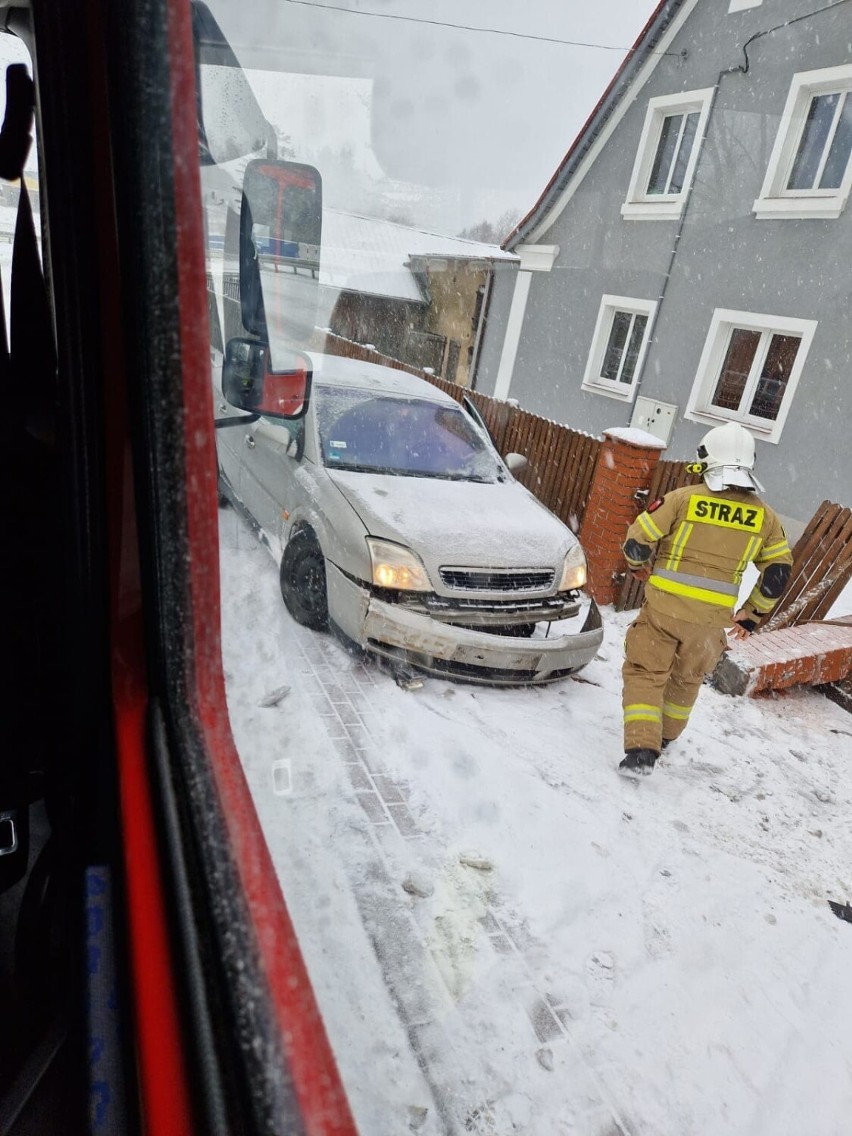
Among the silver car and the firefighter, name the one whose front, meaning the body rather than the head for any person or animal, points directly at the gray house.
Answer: the firefighter

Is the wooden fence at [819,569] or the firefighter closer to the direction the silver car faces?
the firefighter

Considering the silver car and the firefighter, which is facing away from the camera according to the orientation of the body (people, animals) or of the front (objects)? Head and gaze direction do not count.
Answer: the firefighter

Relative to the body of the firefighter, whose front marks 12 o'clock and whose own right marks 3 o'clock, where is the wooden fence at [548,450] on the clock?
The wooden fence is roughly at 11 o'clock from the firefighter.

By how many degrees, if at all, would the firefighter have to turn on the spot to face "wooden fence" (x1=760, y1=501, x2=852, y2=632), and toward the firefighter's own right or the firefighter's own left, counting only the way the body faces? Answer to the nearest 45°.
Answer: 0° — they already face it

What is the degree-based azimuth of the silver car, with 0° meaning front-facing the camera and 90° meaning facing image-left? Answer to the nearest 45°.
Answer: approximately 315°

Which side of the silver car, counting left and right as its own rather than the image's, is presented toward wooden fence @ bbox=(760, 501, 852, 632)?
left

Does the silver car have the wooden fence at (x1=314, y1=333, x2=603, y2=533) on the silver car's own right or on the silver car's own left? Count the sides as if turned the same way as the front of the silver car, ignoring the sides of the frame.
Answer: on the silver car's own left

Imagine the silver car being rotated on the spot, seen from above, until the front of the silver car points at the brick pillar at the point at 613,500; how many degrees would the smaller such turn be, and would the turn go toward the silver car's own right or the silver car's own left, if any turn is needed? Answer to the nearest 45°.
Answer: approximately 90° to the silver car's own left

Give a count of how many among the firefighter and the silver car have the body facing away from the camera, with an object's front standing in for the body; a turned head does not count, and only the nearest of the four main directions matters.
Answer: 1

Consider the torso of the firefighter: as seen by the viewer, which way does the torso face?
away from the camera

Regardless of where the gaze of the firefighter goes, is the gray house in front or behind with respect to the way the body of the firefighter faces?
in front
